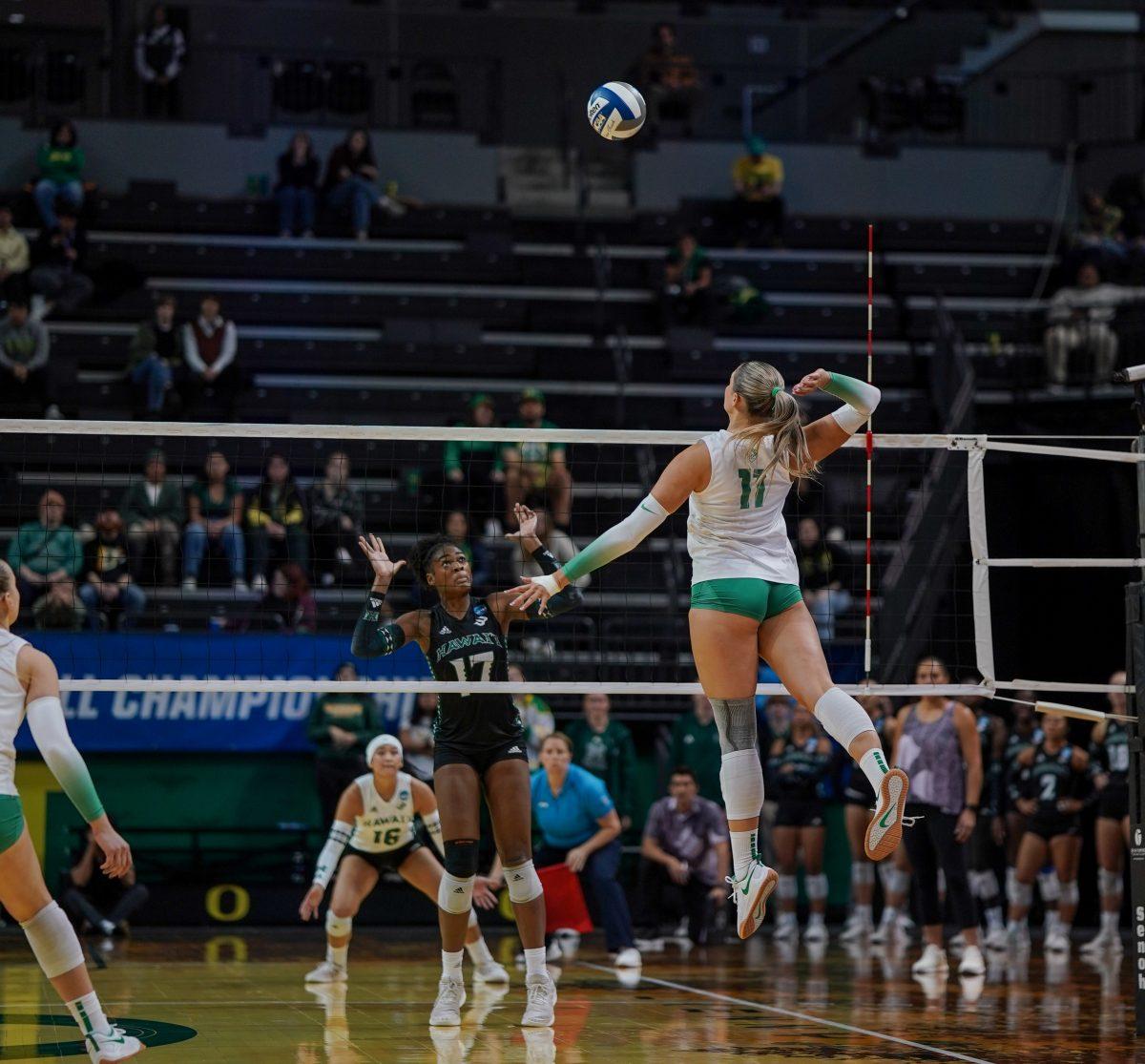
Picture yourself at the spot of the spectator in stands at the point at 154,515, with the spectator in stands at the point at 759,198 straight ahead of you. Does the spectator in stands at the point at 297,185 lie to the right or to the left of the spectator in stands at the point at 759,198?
left

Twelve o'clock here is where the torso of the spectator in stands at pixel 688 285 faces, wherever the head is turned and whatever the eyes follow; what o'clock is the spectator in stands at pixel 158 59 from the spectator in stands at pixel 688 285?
the spectator in stands at pixel 158 59 is roughly at 3 o'clock from the spectator in stands at pixel 688 285.

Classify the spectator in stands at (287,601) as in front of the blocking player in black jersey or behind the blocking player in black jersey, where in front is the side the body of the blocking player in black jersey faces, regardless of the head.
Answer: behind

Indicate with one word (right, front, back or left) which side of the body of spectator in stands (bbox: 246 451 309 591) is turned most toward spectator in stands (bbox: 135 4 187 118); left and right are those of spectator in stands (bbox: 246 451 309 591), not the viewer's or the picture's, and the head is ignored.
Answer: back

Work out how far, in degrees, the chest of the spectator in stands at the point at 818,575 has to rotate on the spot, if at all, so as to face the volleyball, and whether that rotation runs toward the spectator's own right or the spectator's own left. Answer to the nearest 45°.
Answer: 0° — they already face it

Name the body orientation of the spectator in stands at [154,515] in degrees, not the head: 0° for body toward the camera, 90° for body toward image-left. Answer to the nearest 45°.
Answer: approximately 0°

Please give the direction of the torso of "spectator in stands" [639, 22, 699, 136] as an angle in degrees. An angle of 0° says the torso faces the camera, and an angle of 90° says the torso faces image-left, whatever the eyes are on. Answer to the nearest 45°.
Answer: approximately 0°

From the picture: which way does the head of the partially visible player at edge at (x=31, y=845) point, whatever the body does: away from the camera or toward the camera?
away from the camera
